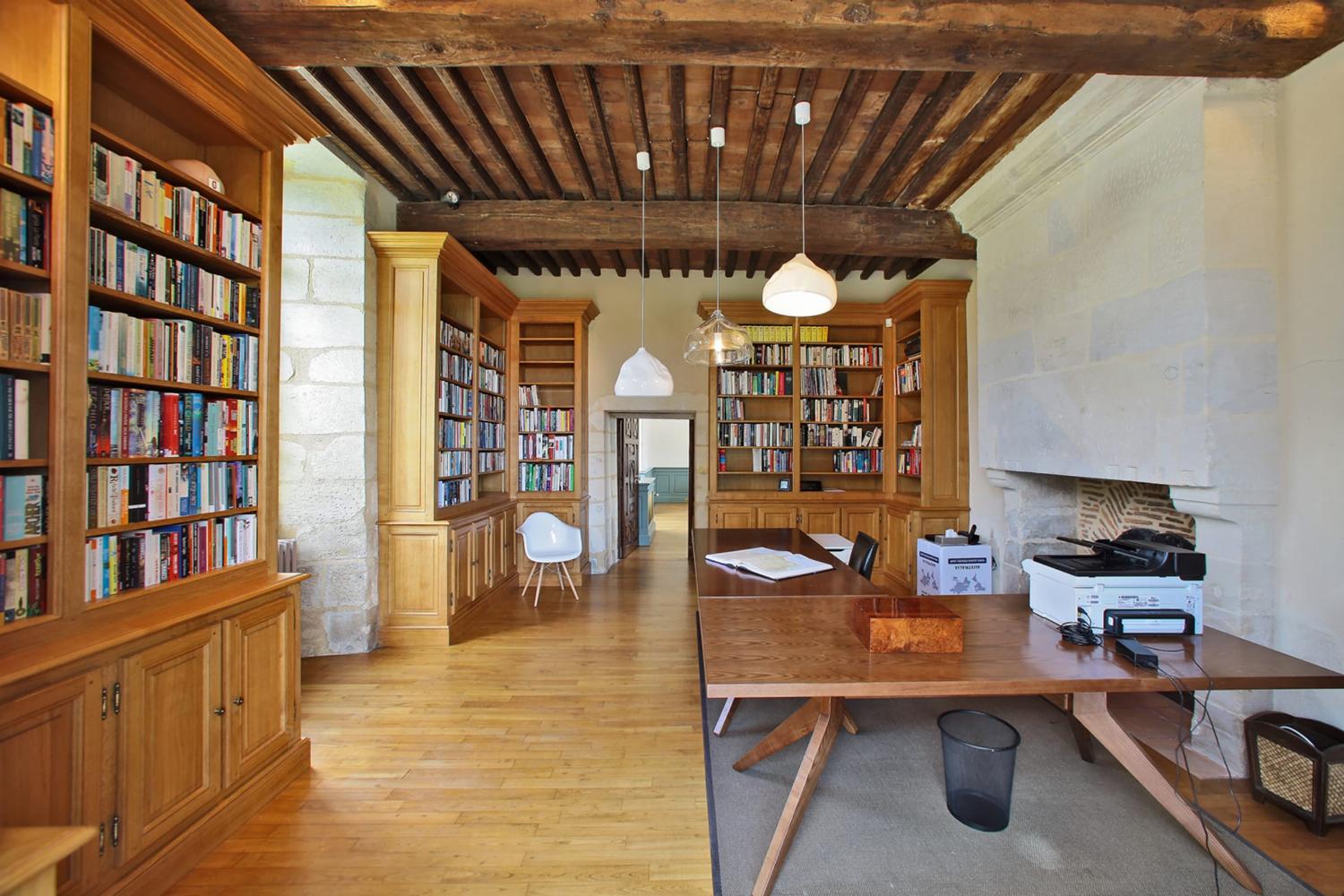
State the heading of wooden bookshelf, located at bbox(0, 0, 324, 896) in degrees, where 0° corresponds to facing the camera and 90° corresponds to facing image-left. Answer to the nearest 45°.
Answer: approximately 315°

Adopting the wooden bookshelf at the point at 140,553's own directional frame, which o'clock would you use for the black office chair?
The black office chair is roughly at 11 o'clock from the wooden bookshelf.

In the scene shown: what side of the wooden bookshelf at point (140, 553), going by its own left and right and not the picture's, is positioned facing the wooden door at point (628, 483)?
left

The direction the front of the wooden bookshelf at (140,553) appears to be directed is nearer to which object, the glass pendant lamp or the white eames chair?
the glass pendant lamp

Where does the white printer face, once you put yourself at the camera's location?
facing away from the viewer and to the left of the viewer

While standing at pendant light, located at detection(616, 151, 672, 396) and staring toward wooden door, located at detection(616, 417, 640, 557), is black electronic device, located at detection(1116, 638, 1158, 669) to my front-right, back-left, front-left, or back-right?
back-right

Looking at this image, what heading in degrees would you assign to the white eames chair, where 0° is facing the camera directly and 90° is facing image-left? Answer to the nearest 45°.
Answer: approximately 315°
